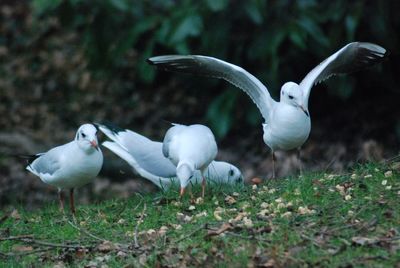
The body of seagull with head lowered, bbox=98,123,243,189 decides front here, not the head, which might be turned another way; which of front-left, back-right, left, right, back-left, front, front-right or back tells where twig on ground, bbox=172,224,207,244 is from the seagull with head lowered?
right

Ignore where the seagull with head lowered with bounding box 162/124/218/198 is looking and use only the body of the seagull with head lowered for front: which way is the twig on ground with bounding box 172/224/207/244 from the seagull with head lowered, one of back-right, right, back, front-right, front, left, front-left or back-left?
front

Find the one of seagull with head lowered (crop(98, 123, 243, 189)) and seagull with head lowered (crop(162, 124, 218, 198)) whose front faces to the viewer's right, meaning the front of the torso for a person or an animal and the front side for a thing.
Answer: seagull with head lowered (crop(98, 123, 243, 189))

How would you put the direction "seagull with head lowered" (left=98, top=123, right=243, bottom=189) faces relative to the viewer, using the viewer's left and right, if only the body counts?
facing to the right of the viewer

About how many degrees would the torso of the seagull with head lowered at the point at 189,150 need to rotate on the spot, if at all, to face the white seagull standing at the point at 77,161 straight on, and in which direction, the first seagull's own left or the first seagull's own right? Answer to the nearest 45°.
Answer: approximately 90° to the first seagull's own right

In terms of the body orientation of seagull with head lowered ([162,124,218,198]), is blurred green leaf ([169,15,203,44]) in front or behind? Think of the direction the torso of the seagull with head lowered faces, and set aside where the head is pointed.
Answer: behind

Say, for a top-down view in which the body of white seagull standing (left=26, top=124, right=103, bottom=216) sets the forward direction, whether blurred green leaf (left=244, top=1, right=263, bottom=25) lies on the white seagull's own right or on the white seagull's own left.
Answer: on the white seagull's own left

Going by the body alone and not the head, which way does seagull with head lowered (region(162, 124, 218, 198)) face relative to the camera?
toward the camera

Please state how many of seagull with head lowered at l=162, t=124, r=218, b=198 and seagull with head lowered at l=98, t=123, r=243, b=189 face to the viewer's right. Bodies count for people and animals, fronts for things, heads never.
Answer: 1

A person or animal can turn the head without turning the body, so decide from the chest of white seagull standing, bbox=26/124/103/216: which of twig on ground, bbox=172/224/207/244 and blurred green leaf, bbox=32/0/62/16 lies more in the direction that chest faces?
the twig on ground

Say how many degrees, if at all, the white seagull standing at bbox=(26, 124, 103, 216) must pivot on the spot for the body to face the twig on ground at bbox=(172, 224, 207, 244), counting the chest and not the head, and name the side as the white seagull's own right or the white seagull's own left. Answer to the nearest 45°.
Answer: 0° — it already faces it
